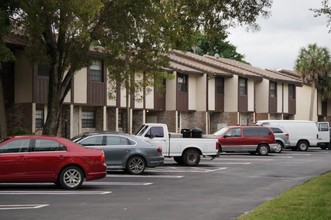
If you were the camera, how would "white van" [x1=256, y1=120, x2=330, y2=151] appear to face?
facing away from the viewer and to the left of the viewer

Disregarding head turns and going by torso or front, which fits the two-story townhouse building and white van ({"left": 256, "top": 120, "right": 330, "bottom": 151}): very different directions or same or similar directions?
very different directions

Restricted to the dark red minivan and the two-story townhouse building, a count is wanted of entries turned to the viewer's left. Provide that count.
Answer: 1

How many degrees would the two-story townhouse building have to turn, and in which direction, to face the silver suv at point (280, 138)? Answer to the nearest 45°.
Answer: approximately 45° to its left

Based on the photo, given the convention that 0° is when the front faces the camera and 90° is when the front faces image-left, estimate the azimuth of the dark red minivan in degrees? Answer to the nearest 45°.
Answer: approximately 90°

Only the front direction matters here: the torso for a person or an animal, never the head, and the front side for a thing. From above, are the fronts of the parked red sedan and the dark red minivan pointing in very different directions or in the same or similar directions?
same or similar directions

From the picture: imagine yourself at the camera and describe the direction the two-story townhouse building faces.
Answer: facing the viewer and to the right of the viewer

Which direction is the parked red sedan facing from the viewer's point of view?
to the viewer's left

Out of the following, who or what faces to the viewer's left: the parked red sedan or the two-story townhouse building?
the parked red sedan

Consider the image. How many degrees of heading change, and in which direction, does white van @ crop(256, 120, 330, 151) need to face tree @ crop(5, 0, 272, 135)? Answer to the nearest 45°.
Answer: approximately 90° to its left

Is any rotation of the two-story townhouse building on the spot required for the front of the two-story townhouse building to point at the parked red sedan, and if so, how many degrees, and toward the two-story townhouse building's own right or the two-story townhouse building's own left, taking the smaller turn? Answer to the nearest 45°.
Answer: approximately 45° to the two-story townhouse building's own right

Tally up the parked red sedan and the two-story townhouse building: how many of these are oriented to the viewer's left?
1
